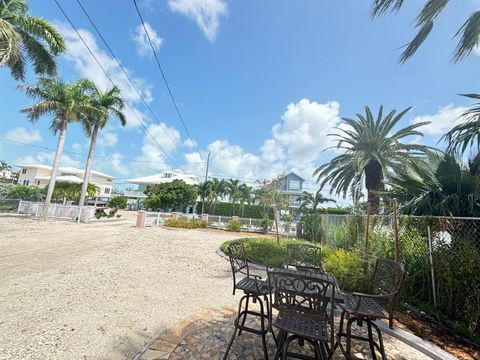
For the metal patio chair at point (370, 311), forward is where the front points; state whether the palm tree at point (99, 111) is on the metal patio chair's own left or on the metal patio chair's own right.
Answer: on the metal patio chair's own right

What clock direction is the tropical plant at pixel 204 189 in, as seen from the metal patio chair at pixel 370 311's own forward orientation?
The tropical plant is roughly at 3 o'clock from the metal patio chair.

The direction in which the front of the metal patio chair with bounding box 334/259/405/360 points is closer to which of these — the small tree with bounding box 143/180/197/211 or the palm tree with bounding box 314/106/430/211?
the small tree

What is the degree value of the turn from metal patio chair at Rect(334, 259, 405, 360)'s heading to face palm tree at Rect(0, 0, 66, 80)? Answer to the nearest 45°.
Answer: approximately 45° to its right

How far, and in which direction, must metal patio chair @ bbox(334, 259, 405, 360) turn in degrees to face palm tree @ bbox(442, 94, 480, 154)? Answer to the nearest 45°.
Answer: approximately 180°

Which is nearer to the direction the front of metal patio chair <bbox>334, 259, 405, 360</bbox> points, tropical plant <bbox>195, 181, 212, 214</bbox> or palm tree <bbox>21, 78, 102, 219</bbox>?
the palm tree

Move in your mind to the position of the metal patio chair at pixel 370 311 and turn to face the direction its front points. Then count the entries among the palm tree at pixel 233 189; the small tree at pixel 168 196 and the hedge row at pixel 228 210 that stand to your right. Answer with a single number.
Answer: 3

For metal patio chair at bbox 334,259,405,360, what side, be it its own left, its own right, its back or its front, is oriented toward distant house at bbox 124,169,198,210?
right

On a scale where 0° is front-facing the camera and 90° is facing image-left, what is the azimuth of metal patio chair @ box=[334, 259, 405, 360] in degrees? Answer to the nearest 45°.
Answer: approximately 45°

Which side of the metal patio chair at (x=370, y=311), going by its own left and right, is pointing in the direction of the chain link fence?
back

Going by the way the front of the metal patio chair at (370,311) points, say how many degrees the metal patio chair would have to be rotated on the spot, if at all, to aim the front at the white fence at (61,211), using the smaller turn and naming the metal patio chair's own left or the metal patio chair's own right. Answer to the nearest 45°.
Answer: approximately 45° to the metal patio chair's own right

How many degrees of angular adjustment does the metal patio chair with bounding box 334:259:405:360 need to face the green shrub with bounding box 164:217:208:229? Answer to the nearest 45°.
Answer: approximately 90° to its right

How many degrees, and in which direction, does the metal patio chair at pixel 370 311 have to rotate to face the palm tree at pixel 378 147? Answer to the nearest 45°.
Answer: approximately 135° to its right
